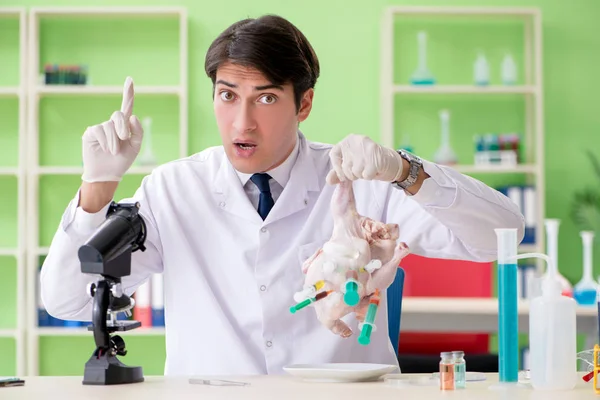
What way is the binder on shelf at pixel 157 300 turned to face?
toward the camera

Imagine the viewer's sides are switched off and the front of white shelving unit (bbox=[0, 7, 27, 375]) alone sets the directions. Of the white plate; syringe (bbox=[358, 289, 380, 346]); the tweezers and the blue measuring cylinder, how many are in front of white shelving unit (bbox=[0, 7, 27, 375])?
4

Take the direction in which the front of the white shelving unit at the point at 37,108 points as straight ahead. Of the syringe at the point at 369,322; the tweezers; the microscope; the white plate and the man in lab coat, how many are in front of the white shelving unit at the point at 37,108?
5

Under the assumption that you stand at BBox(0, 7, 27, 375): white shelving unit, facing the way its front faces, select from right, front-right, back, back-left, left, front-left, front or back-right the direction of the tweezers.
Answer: front

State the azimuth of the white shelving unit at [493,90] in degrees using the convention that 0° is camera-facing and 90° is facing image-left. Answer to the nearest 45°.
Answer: approximately 0°

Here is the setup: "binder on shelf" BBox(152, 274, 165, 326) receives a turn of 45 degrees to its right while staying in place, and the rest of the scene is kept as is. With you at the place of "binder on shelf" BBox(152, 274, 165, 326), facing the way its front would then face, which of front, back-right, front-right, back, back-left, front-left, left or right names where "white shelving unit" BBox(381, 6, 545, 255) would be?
back-left

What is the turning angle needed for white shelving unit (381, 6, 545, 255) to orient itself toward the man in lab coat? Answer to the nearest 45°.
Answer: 0° — it already faces them

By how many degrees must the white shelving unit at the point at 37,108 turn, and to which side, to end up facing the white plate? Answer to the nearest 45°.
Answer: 0° — it already faces it

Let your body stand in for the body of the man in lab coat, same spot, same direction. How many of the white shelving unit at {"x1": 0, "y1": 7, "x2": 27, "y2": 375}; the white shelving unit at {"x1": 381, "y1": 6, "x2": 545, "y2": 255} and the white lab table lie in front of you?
1

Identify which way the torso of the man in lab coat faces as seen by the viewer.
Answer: toward the camera

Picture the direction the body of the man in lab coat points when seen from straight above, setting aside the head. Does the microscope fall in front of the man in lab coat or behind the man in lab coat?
in front

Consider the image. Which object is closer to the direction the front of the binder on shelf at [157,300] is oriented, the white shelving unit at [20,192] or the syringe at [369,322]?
the syringe
